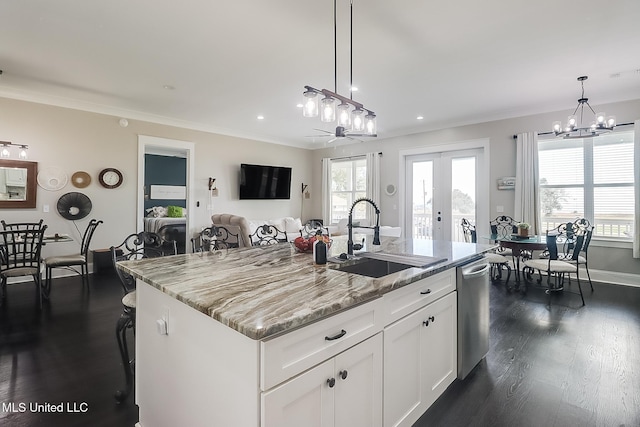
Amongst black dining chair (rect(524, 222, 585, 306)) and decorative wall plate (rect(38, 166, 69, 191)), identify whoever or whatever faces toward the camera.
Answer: the decorative wall plate

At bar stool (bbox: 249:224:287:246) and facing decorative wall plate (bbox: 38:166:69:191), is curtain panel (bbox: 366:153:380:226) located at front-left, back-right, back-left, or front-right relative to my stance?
back-right

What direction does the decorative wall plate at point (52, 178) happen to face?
toward the camera

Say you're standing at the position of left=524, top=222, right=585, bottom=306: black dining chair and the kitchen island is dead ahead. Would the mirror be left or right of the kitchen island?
right

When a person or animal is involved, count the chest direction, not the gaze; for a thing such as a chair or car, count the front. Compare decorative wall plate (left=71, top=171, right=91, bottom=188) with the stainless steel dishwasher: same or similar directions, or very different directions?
same or similar directions

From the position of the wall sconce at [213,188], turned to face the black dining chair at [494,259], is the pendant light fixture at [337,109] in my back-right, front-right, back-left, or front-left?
front-right

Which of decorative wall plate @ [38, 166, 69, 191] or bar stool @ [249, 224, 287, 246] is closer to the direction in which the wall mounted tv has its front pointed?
the bar stool

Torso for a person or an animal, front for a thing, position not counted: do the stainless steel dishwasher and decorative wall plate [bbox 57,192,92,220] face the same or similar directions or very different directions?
same or similar directions

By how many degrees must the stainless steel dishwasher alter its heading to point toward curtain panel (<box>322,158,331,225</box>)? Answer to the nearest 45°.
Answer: approximately 180°

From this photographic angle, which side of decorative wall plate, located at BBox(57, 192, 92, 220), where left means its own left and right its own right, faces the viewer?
front

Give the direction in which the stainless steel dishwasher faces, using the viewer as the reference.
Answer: facing the viewer and to the right of the viewer

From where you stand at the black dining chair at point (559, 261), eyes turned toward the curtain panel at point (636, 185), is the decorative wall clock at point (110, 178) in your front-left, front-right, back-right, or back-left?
back-left

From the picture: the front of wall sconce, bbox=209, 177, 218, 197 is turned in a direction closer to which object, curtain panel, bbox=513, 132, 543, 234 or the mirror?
the curtain panel
